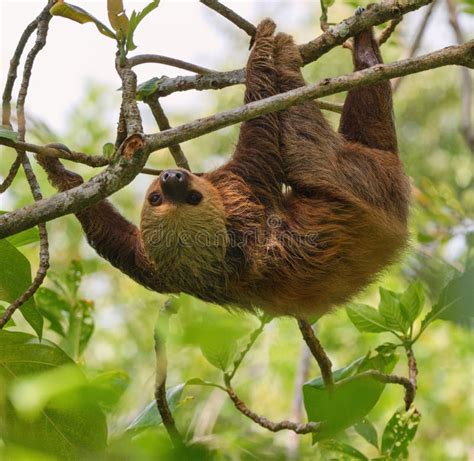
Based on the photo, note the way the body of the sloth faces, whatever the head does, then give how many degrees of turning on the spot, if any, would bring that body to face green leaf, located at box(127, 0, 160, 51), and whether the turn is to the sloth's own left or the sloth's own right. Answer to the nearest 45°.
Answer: approximately 45° to the sloth's own left

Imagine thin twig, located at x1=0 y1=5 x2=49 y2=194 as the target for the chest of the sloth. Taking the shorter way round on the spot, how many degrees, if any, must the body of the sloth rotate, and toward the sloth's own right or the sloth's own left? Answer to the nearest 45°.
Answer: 0° — it already faces it

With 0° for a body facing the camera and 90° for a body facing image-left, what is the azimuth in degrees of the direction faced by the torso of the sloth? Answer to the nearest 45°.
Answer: approximately 90°
